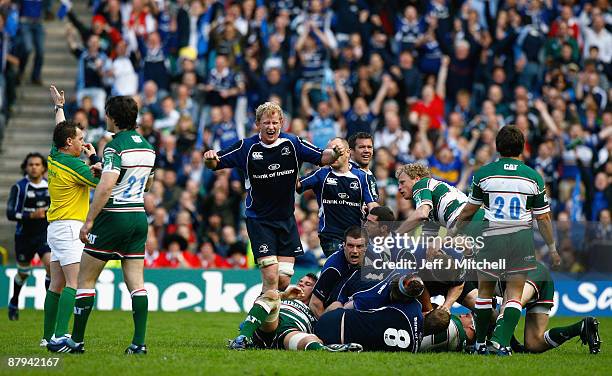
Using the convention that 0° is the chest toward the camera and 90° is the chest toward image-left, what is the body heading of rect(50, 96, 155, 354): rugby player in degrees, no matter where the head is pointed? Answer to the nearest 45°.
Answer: approximately 135°

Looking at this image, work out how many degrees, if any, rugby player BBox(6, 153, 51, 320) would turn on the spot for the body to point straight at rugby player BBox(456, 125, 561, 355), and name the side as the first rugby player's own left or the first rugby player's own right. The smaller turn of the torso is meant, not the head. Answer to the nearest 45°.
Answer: approximately 45° to the first rugby player's own left

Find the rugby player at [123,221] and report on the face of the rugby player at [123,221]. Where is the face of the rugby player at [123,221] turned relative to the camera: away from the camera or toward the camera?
away from the camera

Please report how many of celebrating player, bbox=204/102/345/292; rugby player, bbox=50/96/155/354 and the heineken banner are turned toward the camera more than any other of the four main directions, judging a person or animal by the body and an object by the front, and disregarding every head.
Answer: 2

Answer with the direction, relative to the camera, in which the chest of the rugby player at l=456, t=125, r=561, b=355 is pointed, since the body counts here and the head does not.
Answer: away from the camera

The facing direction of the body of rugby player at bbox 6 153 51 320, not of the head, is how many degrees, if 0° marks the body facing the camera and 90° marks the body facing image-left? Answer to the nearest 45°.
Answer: approximately 0°

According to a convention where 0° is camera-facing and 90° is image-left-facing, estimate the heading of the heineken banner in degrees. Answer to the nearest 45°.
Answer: approximately 0°

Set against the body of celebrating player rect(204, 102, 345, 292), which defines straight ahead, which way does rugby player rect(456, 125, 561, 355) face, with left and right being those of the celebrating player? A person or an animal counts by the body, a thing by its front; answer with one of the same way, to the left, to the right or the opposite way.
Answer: the opposite way

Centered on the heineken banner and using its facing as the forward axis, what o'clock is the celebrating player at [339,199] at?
The celebrating player is roughly at 11 o'clock from the heineken banner.

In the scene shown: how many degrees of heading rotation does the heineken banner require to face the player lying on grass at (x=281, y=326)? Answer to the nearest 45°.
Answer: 0° — it already faces them
